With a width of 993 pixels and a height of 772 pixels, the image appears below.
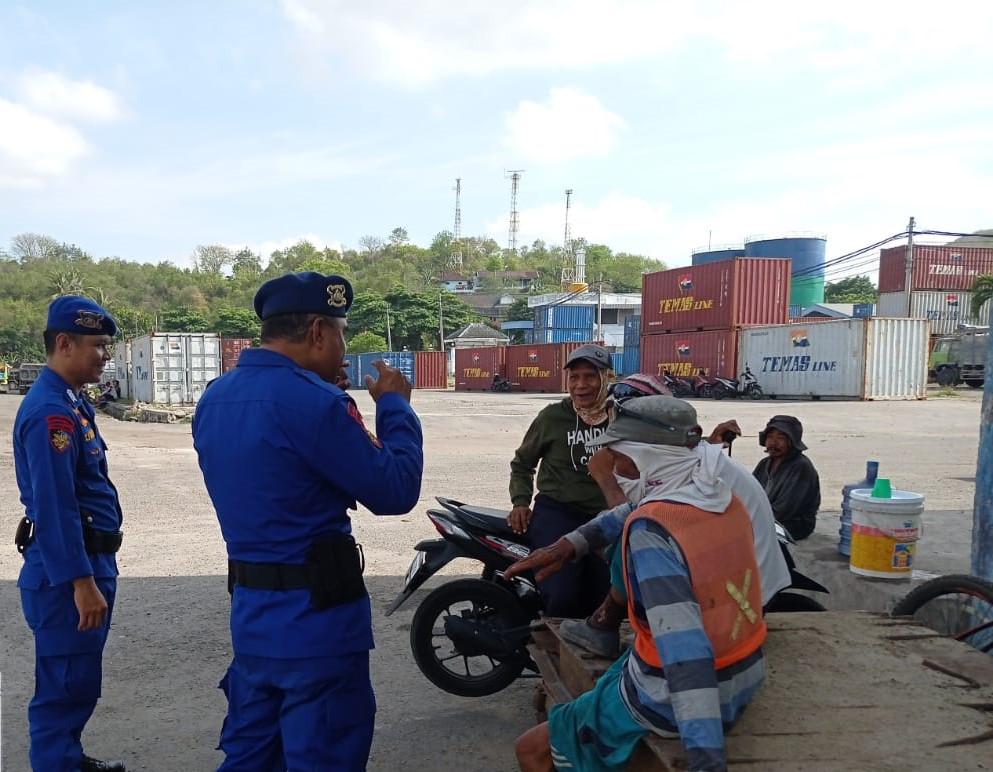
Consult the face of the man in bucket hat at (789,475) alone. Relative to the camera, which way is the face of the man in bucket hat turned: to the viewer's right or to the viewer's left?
to the viewer's left

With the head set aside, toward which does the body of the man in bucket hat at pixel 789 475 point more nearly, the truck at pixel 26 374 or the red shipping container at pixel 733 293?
the truck

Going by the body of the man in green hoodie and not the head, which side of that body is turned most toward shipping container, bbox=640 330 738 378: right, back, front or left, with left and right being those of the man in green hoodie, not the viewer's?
back

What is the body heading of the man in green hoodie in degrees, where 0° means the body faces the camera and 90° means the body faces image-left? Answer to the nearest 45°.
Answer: approximately 0°

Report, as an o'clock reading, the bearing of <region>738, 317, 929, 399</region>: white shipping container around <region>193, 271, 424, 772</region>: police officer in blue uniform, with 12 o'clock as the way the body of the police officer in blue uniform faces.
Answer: The white shipping container is roughly at 12 o'clock from the police officer in blue uniform.

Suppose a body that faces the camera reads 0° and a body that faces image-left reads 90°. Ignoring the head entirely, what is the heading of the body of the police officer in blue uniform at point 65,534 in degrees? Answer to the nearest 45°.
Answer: approximately 270°

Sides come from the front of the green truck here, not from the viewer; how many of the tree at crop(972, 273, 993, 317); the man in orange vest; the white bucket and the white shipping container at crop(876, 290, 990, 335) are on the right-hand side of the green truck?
2

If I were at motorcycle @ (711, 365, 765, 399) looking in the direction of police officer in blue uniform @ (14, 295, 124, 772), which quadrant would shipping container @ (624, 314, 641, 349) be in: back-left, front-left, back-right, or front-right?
back-right

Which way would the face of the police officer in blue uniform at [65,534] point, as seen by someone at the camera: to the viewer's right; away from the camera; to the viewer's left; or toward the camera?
to the viewer's right

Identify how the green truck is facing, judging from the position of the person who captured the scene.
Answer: facing to the left of the viewer

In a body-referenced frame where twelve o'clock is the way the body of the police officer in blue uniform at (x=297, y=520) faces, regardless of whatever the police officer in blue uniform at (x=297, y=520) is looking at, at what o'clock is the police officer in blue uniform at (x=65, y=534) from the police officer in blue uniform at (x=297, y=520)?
the police officer in blue uniform at (x=65, y=534) is roughly at 9 o'clock from the police officer in blue uniform at (x=297, y=520).
